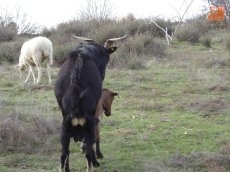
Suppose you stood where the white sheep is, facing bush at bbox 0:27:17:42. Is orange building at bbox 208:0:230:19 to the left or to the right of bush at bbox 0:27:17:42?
right

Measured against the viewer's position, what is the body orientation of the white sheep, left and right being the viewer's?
facing away from the viewer and to the left of the viewer

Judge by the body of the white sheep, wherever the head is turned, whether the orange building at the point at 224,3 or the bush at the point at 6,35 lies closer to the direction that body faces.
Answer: the bush

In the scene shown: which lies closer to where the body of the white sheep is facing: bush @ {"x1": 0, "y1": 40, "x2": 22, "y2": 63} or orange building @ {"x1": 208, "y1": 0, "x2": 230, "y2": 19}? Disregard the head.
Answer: the bush

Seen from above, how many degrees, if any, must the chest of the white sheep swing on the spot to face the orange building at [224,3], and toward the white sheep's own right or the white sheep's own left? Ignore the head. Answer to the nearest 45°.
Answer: approximately 90° to the white sheep's own right

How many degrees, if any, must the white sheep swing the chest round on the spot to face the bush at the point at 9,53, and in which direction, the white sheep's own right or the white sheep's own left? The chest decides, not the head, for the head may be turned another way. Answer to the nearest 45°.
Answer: approximately 45° to the white sheep's own right

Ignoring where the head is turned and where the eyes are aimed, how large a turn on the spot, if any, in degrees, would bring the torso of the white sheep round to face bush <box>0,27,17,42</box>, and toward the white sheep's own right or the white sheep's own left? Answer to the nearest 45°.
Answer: approximately 45° to the white sheep's own right
